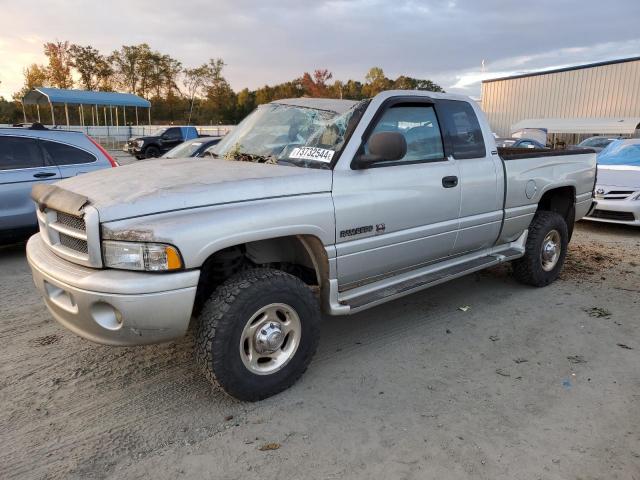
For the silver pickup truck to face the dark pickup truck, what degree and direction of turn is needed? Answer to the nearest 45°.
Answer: approximately 135° to its right

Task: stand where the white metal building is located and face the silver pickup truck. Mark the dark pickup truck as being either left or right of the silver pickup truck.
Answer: right

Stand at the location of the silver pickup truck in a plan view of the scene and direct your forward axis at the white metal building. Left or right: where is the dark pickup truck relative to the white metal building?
left

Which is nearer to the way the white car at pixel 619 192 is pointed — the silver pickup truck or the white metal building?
the silver pickup truck

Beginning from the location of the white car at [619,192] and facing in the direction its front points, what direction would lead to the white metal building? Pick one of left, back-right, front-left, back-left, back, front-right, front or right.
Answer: back-right

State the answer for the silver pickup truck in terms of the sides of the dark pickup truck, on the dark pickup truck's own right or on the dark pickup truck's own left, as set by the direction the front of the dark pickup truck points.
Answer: on the dark pickup truck's own left

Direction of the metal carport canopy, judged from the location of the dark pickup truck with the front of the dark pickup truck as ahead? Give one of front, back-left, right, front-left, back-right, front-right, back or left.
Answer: right

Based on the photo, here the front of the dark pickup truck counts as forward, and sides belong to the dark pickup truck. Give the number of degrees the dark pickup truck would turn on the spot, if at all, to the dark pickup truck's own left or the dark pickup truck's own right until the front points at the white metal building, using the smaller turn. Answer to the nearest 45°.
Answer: approximately 135° to the dark pickup truck's own left

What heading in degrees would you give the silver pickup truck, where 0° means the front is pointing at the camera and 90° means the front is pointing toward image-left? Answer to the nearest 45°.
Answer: approximately 45°

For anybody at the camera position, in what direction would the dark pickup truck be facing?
facing the viewer and to the left of the viewer

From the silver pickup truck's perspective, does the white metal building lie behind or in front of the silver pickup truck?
behind

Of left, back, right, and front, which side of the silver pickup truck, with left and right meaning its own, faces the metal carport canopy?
right
